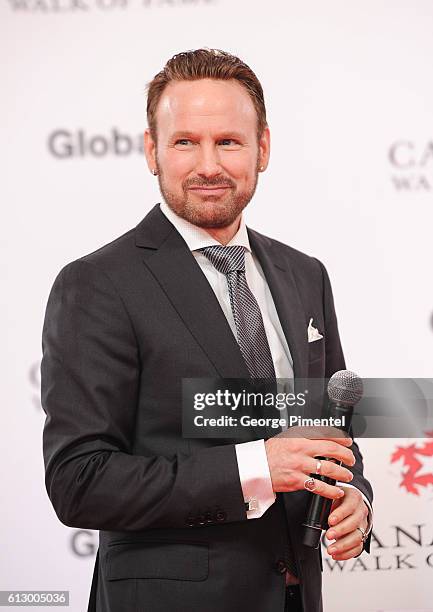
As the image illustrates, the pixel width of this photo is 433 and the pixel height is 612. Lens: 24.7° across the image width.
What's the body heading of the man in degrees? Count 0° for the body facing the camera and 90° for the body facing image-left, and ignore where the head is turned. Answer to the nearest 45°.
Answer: approximately 315°
